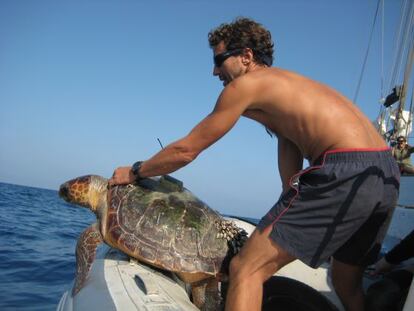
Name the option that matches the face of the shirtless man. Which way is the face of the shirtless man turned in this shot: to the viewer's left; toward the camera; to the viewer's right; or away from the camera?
to the viewer's left

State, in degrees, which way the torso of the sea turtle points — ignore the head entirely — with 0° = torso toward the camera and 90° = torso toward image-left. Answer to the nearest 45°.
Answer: approximately 90°
